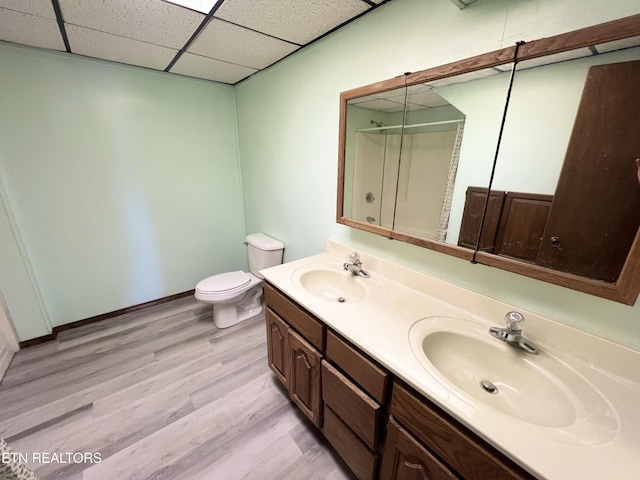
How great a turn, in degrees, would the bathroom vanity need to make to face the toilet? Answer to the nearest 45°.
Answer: approximately 45° to its right

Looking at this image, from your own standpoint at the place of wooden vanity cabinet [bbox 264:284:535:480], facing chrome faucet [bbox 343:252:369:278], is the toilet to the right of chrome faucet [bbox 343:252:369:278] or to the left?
left

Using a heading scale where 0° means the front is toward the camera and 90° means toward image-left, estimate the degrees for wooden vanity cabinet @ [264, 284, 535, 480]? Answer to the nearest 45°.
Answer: approximately 45°

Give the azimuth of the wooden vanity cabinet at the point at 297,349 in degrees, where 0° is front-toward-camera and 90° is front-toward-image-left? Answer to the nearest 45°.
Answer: approximately 45°
